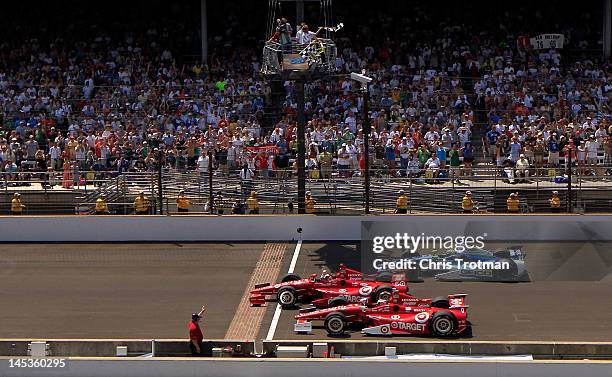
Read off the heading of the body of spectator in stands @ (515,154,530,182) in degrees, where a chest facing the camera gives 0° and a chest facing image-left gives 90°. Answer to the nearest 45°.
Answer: approximately 0°

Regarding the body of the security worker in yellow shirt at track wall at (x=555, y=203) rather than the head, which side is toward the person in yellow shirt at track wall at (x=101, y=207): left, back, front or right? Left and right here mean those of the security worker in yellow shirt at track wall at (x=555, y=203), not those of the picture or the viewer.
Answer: right

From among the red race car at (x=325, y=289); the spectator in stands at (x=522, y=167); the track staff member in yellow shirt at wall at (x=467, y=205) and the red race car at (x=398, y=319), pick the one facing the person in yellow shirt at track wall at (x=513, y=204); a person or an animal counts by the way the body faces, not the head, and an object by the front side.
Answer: the spectator in stands at (x=522, y=167)

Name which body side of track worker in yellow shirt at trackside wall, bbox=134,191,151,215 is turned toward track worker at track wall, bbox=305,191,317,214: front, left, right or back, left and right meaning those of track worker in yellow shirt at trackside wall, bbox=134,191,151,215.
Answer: left

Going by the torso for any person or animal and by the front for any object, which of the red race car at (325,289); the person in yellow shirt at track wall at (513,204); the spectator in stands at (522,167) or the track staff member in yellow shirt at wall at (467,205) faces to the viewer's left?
the red race car

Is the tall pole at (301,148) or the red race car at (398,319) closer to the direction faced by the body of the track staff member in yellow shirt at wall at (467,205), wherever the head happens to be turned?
the red race car

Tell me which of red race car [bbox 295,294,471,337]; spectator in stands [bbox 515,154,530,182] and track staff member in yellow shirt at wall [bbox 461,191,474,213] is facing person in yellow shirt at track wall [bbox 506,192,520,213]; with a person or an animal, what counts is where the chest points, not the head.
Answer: spectator in stands [bbox 515,154,530,182]

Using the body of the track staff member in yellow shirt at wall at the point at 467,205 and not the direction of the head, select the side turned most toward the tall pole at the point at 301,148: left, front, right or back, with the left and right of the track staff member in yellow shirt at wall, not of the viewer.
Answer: right

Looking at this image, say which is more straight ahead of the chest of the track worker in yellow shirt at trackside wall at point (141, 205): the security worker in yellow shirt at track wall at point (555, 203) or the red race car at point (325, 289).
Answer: the red race car

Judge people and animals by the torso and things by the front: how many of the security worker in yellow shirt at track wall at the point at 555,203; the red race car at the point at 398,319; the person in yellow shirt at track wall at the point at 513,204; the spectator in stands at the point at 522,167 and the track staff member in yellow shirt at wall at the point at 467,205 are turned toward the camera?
4

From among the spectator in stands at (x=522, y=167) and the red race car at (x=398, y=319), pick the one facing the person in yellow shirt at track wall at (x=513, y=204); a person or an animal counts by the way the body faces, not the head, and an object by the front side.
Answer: the spectator in stands at (x=522, y=167)

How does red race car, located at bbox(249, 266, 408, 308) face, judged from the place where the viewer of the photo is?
facing to the left of the viewer

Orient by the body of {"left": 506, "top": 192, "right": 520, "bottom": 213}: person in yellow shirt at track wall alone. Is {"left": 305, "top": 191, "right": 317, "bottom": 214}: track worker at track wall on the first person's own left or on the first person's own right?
on the first person's own right

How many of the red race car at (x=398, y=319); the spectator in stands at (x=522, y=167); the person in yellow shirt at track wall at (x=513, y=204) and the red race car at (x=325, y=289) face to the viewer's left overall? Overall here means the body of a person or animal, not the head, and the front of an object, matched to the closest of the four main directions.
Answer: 2
